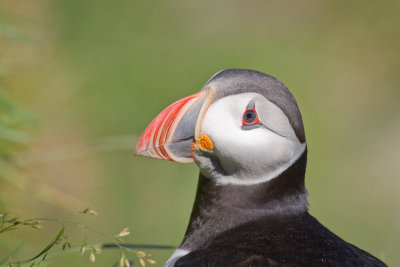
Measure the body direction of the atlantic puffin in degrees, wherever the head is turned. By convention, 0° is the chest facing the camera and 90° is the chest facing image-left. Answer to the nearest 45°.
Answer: approximately 90°
